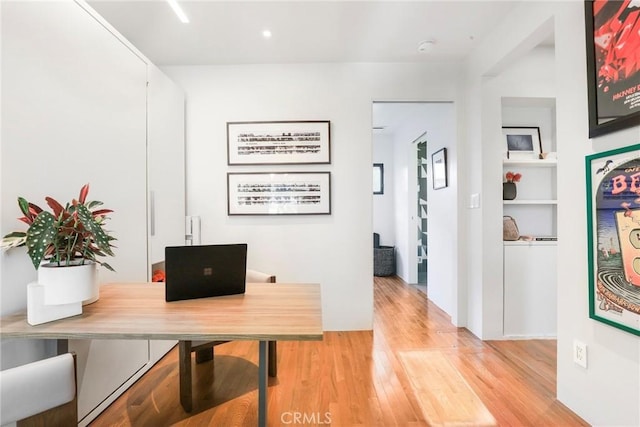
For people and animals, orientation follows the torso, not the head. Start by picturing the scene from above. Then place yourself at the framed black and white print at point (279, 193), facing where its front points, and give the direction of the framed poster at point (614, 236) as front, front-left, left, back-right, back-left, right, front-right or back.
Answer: front-left

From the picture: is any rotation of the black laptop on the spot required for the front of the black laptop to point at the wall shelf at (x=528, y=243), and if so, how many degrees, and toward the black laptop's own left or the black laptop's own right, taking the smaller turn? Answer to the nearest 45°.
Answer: approximately 90° to the black laptop's own right

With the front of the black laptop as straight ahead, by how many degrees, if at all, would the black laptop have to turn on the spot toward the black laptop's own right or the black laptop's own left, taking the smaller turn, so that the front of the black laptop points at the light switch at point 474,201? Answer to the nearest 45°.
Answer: approximately 90° to the black laptop's own right

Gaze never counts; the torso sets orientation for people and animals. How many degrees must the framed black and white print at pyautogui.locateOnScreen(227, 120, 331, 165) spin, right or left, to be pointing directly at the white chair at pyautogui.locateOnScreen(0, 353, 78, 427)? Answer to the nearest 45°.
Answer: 0° — it already faces it

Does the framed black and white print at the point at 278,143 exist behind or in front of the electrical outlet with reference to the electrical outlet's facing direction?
in front

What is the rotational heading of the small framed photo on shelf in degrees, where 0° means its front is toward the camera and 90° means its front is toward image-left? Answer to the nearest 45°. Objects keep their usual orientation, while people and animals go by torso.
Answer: approximately 0°

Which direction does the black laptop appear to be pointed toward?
away from the camera

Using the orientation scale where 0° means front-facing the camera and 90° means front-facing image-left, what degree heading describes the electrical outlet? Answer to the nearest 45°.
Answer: approximately 45°

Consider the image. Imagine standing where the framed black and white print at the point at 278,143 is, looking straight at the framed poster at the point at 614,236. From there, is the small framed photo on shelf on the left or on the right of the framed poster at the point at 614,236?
left

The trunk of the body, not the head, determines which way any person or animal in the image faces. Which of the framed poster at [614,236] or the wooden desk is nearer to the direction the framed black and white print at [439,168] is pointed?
the wooden desk

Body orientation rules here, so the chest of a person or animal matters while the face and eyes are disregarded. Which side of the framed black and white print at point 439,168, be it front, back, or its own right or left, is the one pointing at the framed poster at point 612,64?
left

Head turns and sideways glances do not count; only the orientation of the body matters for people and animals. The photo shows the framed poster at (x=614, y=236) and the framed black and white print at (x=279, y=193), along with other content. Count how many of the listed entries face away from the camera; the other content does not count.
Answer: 0

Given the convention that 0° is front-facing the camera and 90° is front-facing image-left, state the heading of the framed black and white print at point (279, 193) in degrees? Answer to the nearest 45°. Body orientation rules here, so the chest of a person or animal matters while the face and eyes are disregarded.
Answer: approximately 0°
